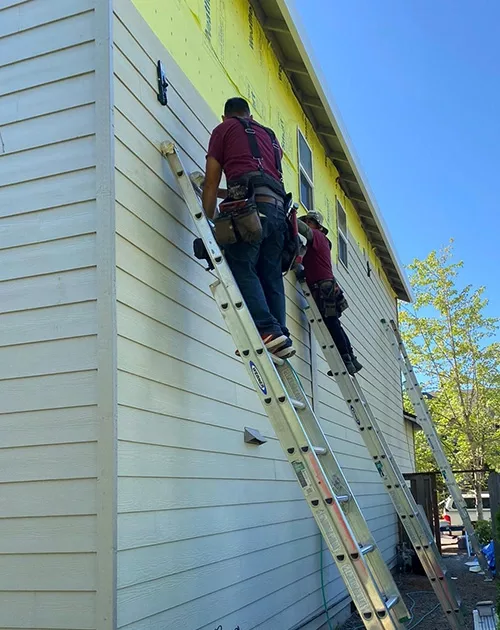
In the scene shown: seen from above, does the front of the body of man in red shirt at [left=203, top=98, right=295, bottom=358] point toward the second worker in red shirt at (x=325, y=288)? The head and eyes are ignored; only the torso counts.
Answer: no

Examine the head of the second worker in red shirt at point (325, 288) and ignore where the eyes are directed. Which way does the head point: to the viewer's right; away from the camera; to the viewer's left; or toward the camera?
to the viewer's left

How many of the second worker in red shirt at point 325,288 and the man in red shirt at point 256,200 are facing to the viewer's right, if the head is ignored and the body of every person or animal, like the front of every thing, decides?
0

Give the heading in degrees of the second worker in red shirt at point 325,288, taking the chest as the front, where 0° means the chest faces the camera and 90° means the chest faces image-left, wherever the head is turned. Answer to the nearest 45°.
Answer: approximately 90°

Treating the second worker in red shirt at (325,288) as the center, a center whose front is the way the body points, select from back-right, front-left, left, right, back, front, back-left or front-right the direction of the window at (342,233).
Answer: right

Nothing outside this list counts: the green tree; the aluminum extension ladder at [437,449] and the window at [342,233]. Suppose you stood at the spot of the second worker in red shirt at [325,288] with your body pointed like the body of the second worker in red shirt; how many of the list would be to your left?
0

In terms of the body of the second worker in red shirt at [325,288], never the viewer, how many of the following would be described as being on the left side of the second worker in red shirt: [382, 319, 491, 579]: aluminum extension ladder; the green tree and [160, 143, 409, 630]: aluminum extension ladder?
1

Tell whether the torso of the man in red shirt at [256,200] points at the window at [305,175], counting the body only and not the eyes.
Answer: no

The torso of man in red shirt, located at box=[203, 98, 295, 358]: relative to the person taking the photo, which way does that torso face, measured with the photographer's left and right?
facing away from the viewer and to the left of the viewer
